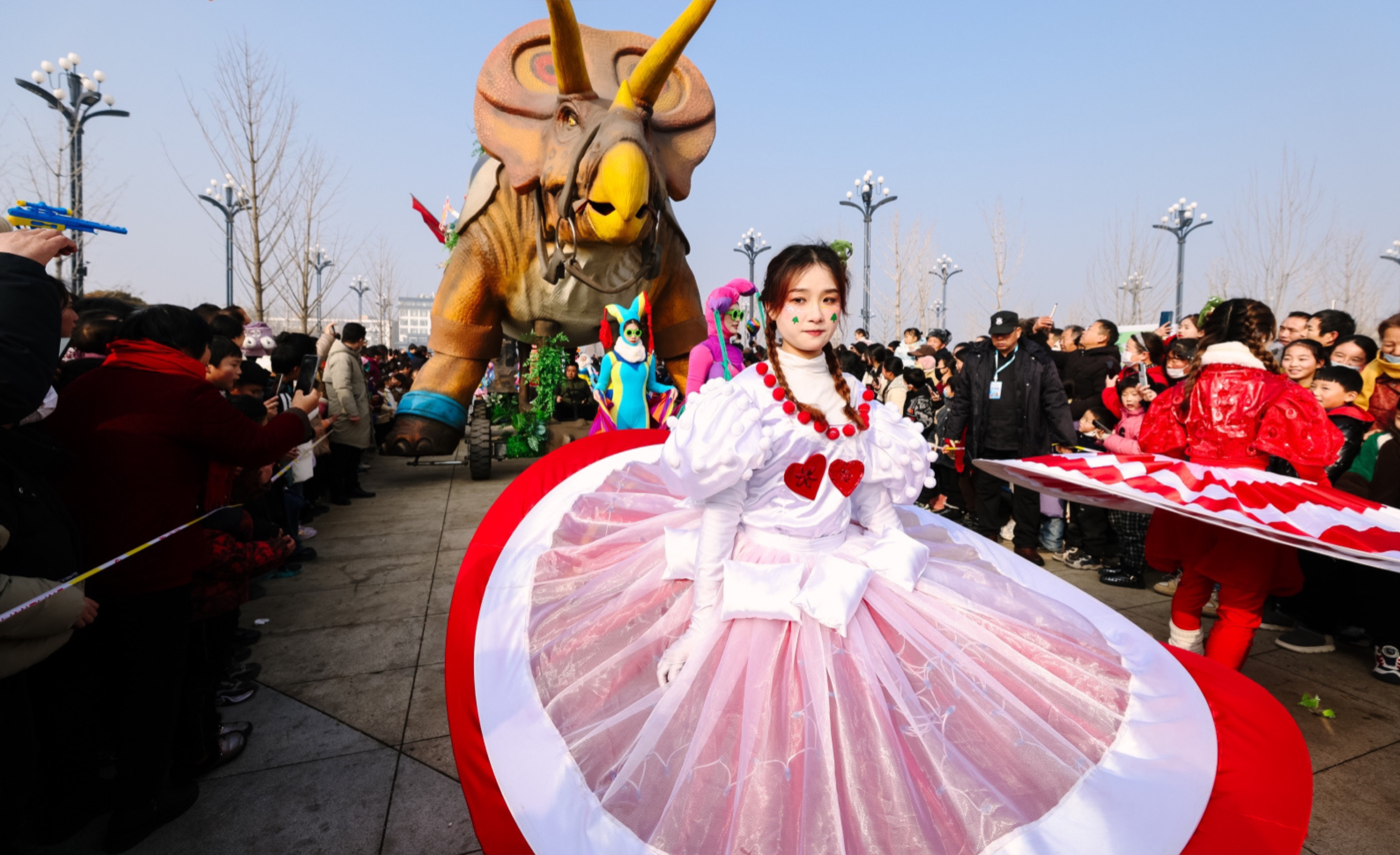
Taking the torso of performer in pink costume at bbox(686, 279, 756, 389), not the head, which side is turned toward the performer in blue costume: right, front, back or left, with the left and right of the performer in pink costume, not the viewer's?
right

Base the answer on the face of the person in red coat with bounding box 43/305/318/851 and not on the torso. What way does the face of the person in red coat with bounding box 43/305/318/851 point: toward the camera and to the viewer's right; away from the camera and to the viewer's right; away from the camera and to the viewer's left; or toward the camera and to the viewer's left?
away from the camera and to the viewer's right

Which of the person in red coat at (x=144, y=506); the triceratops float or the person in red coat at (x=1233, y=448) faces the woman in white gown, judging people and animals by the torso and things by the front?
the triceratops float

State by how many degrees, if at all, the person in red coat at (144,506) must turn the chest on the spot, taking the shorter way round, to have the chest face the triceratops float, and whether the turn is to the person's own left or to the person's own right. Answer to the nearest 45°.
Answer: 0° — they already face it

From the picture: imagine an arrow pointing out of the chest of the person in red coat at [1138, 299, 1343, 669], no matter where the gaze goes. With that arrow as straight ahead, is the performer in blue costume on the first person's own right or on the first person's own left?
on the first person's own left

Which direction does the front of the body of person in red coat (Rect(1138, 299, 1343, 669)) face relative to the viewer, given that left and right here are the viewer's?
facing away from the viewer

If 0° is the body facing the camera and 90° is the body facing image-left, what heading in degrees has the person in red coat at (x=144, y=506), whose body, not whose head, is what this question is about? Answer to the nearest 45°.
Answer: approximately 225°

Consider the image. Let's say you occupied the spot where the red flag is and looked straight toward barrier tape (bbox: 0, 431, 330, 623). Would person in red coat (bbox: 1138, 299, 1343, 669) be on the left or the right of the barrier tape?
left
